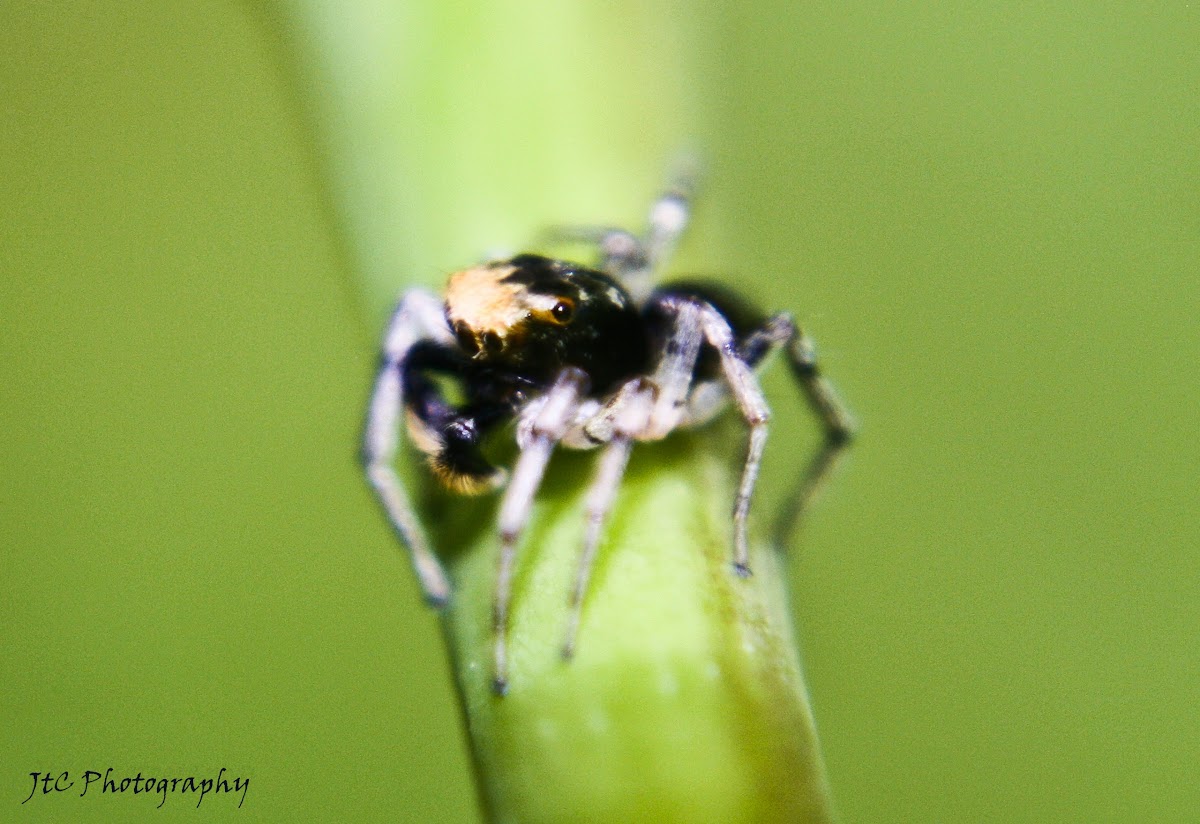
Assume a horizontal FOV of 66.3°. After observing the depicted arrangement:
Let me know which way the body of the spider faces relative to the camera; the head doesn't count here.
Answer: to the viewer's left
